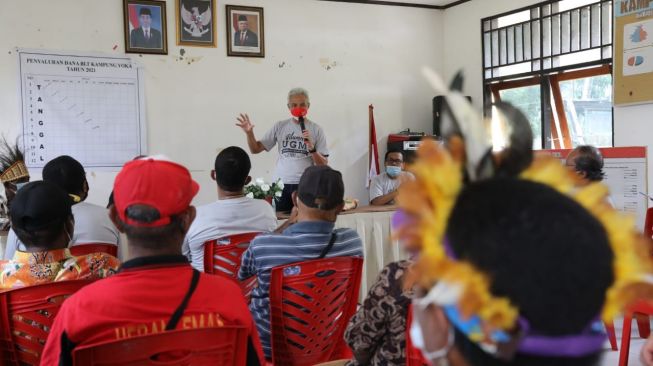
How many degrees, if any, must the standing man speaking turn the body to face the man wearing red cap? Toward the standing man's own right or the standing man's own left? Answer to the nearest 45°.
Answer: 0° — they already face them

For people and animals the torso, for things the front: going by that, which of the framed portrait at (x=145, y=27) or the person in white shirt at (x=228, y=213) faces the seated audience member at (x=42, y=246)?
the framed portrait

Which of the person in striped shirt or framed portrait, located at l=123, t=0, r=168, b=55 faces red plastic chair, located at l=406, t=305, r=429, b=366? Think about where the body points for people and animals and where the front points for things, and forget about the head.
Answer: the framed portrait

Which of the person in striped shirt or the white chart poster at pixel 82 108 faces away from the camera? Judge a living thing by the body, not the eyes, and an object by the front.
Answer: the person in striped shirt

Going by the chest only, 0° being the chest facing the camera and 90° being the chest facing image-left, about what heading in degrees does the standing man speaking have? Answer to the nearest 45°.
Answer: approximately 0°

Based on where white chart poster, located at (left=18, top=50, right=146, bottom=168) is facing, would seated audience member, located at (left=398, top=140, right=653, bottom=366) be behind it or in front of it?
in front

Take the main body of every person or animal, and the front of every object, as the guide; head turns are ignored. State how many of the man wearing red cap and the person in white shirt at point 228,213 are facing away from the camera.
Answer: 2

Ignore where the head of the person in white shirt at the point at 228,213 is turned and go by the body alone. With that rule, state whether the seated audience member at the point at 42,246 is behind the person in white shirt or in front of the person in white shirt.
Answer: behind

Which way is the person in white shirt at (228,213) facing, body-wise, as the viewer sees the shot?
away from the camera

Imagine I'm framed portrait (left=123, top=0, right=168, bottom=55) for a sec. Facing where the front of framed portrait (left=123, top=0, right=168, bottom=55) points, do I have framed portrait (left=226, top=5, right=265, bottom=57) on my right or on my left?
on my left

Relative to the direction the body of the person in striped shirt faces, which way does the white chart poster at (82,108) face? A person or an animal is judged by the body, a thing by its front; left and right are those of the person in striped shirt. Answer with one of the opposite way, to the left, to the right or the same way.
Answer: the opposite way

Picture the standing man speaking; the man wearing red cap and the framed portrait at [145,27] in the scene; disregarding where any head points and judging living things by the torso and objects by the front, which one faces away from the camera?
the man wearing red cap

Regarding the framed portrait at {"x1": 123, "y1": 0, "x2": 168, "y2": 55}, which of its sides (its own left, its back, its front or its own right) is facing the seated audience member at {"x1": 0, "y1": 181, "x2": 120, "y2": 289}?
front

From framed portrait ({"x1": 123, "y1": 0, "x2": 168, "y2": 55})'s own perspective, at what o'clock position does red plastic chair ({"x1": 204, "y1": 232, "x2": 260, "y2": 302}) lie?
The red plastic chair is roughly at 12 o'clock from the framed portrait.

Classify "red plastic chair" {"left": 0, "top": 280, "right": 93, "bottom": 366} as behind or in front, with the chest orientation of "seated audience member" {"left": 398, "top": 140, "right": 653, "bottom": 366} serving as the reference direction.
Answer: in front

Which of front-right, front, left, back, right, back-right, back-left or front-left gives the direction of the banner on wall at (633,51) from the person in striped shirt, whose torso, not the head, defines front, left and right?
front-right

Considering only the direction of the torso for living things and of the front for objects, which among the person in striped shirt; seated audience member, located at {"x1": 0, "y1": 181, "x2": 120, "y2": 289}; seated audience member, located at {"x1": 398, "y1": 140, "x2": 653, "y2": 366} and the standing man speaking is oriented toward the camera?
the standing man speaking
